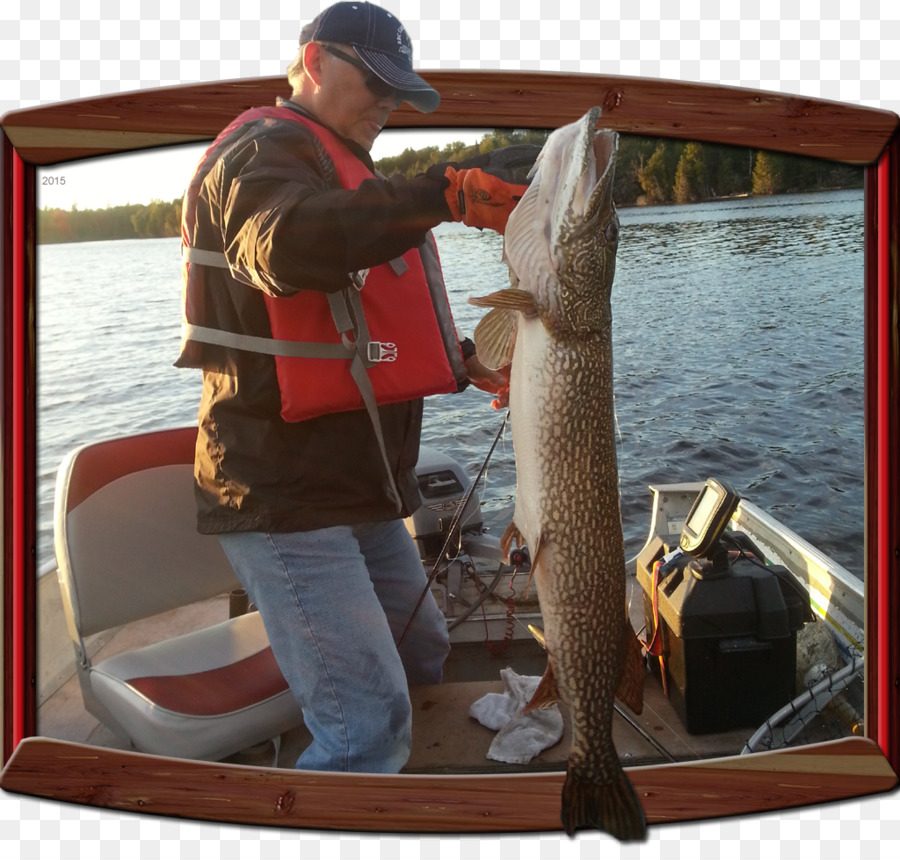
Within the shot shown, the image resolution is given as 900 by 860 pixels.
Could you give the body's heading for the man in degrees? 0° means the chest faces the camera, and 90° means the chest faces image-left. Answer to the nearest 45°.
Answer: approximately 315°

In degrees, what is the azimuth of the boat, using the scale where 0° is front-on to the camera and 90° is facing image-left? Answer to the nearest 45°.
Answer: approximately 0°

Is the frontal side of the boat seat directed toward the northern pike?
yes

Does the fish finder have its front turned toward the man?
yes
